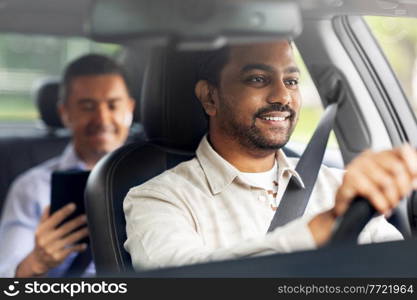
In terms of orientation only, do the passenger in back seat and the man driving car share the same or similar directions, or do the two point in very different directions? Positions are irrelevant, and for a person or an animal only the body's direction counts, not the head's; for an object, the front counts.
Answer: same or similar directions

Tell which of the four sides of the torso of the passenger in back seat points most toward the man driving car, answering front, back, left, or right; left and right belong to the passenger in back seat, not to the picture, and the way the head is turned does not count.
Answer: front

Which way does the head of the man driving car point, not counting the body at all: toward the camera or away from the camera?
toward the camera

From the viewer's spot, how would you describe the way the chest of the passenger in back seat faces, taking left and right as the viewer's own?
facing the viewer and to the right of the viewer

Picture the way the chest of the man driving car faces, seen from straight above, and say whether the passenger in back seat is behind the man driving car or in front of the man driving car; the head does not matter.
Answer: behind

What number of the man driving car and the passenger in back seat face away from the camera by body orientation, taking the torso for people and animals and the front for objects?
0
